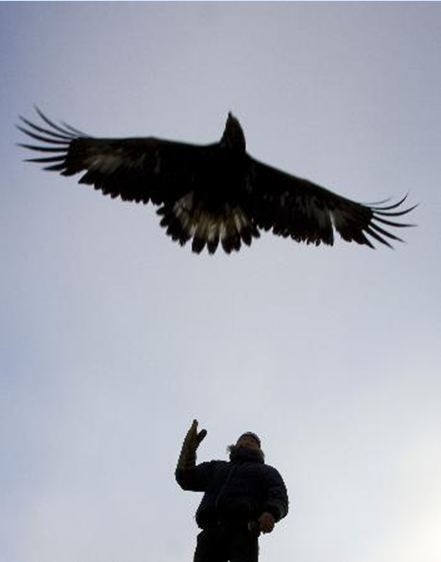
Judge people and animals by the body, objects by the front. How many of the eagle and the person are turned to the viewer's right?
0
